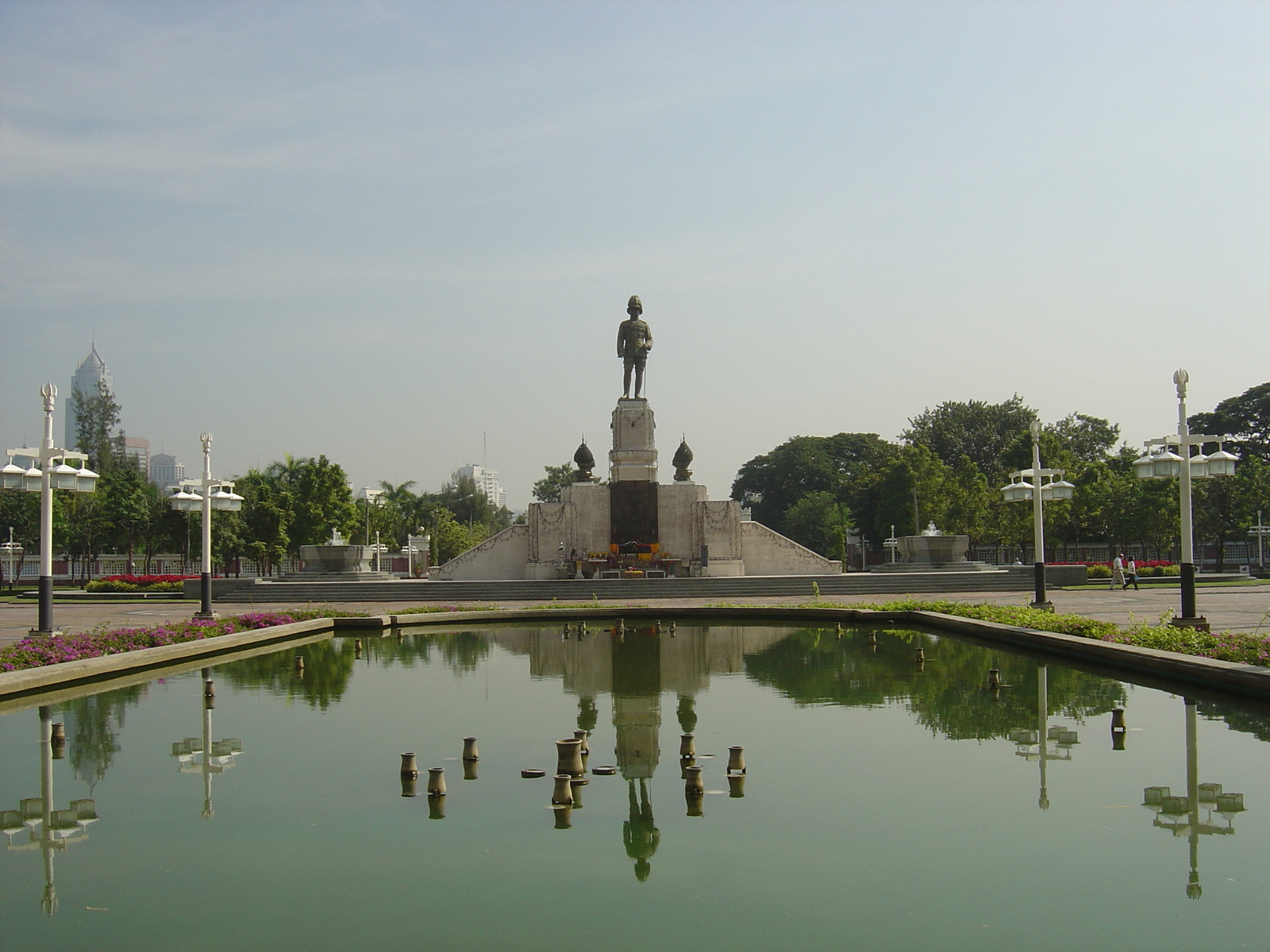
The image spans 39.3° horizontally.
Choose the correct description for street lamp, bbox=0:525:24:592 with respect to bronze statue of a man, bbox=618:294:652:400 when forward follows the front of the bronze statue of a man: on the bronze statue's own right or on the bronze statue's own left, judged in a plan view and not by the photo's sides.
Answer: on the bronze statue's own right

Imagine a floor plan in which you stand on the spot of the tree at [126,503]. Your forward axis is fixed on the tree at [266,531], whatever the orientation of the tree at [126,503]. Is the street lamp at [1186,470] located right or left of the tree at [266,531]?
right

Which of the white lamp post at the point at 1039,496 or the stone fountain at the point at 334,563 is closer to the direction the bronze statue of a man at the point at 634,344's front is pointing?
the white lamp post

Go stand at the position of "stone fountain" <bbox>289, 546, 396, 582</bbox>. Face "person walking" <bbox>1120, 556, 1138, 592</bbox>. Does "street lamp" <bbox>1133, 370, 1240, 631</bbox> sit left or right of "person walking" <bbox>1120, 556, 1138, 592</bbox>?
right

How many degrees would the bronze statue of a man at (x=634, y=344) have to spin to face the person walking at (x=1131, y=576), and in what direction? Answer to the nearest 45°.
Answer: approximately 45° to its left

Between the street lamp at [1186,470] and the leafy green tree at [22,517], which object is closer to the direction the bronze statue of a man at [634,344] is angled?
the street lamp

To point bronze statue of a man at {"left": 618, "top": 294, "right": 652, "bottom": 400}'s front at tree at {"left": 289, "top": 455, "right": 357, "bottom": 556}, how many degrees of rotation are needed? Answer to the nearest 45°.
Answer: approximately 135° to its right

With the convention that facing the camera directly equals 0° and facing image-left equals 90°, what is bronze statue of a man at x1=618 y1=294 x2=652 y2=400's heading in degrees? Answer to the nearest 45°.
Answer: approximately 0°
